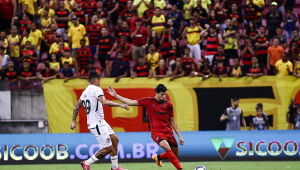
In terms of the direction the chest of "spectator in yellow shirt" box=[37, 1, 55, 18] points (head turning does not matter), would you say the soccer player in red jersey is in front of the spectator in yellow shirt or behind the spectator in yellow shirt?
in front

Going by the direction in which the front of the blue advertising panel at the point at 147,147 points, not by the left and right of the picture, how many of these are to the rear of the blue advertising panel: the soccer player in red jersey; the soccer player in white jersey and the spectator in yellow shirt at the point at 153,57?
1

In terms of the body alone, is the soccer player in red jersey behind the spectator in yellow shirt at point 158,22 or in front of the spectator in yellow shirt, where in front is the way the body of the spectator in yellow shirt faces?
in front

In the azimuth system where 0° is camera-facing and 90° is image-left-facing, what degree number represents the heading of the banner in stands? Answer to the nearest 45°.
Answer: approximately 0°

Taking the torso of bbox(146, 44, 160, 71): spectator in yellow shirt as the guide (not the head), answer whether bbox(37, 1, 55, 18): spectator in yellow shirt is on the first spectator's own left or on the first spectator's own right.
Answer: on the first spectator's own right
